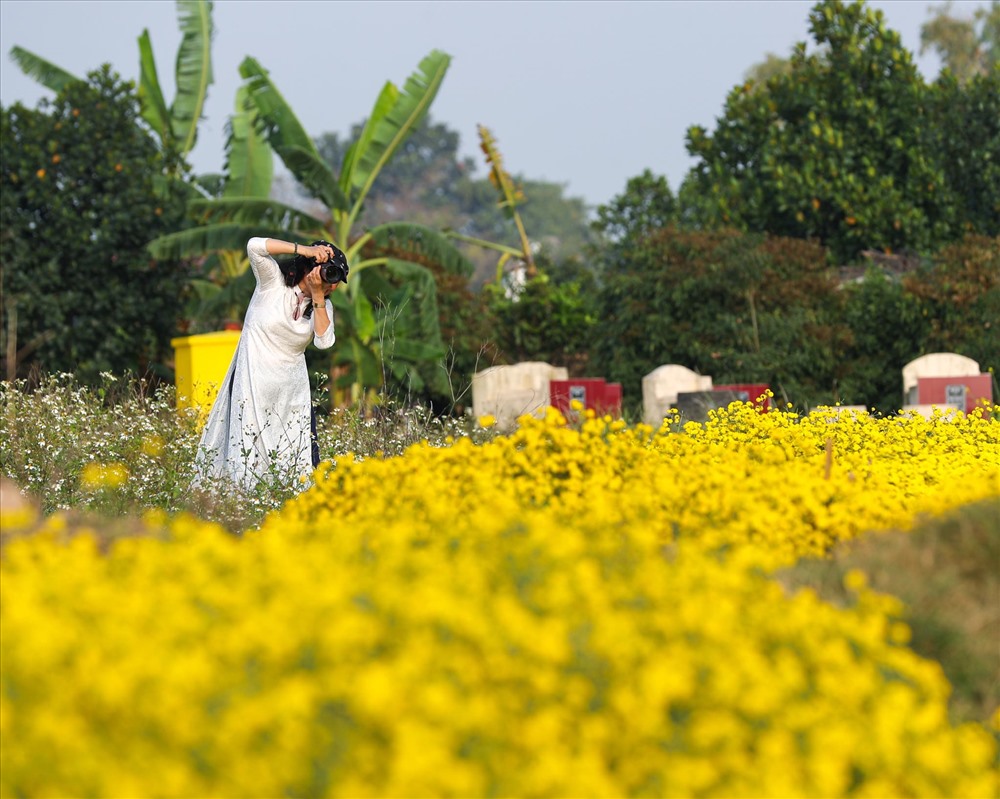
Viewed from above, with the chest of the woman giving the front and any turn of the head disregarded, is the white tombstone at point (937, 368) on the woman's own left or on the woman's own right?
on the woman's own left

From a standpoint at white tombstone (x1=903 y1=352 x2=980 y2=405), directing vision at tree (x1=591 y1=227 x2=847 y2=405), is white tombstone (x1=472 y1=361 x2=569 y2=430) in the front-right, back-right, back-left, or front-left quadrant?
front-left

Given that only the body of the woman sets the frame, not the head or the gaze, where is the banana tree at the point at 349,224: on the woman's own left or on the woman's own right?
on the woman's own left

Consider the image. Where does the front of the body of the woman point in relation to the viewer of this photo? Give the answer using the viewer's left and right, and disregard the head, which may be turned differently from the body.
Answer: facing the viewer and to the right of the viewer

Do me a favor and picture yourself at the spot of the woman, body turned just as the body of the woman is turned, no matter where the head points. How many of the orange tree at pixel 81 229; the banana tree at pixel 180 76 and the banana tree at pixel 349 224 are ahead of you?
0

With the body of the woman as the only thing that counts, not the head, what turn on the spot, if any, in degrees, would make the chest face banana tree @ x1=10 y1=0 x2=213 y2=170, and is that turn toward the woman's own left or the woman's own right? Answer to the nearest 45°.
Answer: approximately 135° to the woman's own left

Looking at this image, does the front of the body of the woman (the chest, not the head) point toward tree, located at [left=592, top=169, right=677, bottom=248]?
no

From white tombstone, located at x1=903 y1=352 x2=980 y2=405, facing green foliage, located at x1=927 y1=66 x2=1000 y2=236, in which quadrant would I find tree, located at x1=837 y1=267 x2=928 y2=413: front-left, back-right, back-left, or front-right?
front-left

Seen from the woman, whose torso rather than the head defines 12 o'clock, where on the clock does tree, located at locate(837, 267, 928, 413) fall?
The tree is roughly at 9 o'clock from the woman.

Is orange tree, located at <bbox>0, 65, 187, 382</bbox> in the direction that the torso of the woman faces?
no
